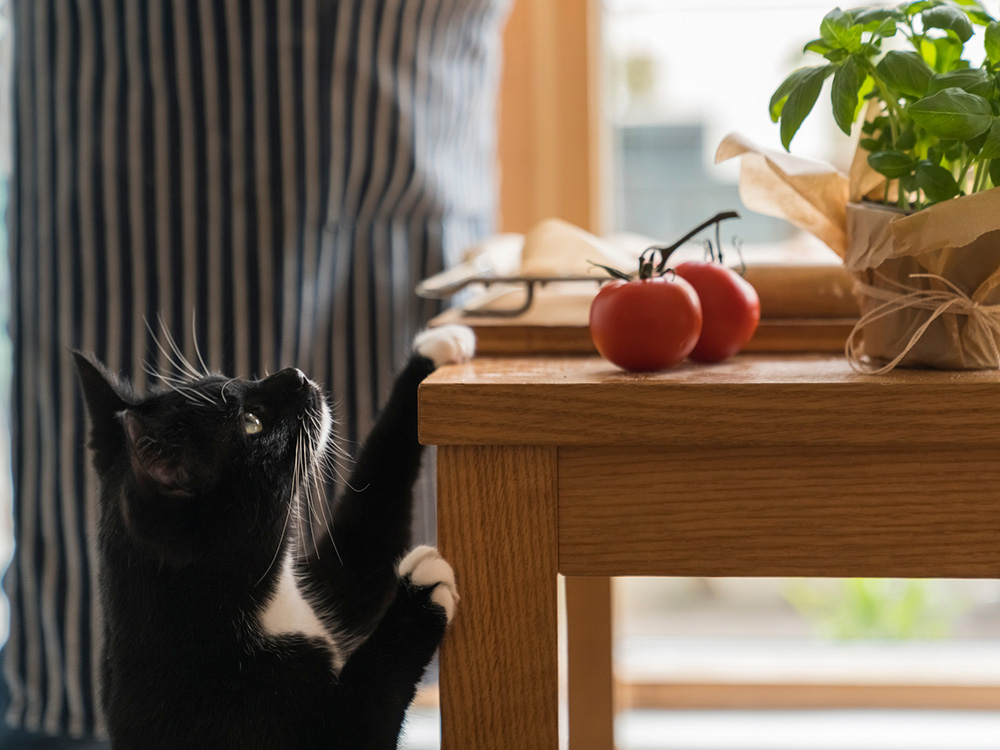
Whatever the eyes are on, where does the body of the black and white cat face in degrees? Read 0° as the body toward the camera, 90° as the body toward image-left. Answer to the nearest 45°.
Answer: approximately 270°
